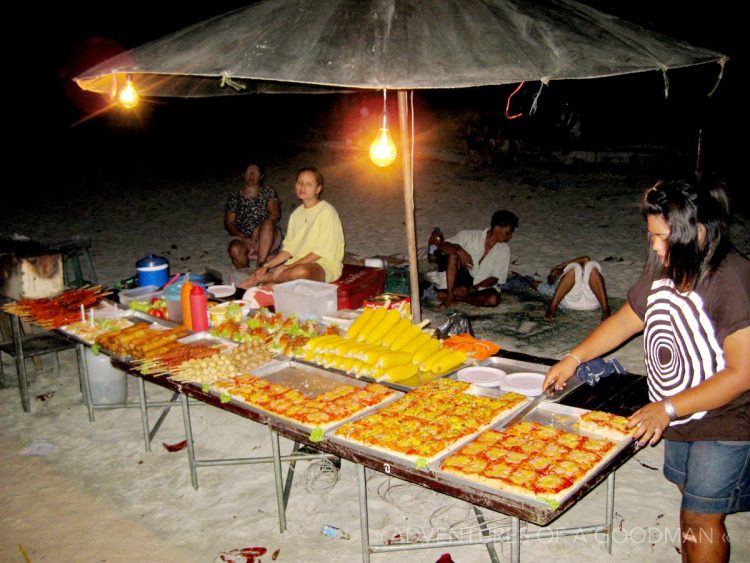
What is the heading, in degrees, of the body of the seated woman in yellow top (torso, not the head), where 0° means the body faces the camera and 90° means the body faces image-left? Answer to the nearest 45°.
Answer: approximately 45°

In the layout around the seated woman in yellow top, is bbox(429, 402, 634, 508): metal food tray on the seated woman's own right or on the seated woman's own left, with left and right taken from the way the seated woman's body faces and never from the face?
on the seated woman's own left

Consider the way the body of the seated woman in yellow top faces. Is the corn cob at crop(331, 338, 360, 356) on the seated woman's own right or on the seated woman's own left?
on the seated woman's own left

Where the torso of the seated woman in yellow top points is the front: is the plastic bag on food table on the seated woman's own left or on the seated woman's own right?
on the seated woman's own left

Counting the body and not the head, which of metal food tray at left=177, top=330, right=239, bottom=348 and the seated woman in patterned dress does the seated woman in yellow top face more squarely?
the metal food tray

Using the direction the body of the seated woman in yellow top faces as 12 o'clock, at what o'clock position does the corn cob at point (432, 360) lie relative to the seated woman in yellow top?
The corn cob is roughly at 10 o'clock from the seated woman in yellow top.

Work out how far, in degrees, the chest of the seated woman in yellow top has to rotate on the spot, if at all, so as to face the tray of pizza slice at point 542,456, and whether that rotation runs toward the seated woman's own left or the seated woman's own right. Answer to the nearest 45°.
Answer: approximately 45° to the seated woman's own left
